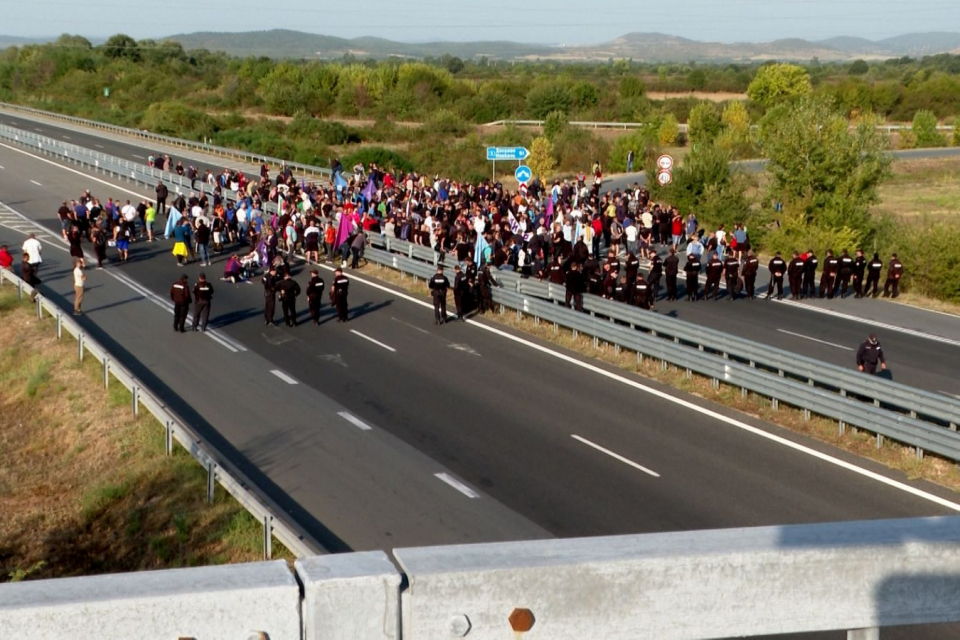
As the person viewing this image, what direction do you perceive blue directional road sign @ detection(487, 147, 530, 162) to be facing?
facing the viewer
